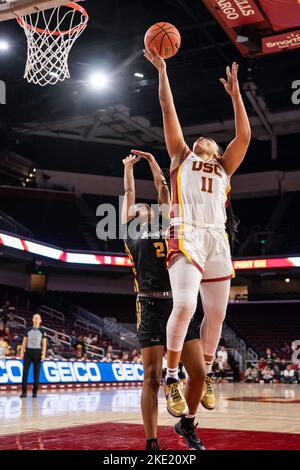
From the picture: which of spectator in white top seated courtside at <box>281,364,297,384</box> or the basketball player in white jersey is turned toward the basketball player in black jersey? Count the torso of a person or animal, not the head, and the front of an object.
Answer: the spectator in white top seated courtside

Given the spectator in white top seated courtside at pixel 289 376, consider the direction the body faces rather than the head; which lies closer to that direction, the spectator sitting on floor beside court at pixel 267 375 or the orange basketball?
the orange basketball

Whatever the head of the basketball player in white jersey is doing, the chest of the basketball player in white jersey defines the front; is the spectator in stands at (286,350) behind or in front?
behind

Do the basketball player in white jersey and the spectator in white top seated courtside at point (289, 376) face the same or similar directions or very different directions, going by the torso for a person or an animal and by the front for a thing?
same or similar directions

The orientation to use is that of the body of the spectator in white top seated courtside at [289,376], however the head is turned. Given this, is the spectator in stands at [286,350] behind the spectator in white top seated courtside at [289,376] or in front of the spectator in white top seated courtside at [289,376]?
behind

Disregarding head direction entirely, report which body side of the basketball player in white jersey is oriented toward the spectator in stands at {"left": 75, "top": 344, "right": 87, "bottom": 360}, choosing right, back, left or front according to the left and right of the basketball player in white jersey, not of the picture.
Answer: back

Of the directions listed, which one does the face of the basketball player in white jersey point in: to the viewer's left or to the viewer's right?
to the viewer's left

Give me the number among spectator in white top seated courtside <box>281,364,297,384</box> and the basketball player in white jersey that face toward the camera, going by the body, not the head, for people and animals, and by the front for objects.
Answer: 2

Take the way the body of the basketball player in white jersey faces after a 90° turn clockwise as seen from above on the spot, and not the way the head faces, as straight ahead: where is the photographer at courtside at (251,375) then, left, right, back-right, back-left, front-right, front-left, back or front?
right

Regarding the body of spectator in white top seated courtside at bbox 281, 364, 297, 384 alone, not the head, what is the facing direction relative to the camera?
toward the camera

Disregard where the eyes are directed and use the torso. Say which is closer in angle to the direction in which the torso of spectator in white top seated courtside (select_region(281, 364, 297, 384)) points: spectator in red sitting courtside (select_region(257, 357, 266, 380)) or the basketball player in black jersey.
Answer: the basketball player in black jersey

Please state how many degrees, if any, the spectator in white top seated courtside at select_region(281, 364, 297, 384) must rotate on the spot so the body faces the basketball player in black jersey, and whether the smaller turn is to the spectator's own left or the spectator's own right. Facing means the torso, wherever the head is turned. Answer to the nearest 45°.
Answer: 0° — they already face them

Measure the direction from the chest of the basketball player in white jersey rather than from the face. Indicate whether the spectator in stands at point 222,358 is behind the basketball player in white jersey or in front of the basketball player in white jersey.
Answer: behind

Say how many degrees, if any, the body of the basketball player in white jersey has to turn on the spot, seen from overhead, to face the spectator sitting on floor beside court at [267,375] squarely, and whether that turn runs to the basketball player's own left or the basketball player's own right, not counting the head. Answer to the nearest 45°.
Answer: approximately 180°

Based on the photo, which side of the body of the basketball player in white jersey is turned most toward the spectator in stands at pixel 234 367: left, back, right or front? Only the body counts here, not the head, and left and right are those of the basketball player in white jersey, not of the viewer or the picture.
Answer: back

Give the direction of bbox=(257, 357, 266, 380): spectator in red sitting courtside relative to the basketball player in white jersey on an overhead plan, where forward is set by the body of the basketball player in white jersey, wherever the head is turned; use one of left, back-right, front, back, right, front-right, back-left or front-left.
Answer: back

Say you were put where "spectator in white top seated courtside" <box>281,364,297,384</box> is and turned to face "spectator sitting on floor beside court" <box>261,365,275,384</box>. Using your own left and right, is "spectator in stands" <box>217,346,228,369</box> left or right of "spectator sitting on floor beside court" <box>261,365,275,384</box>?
right
